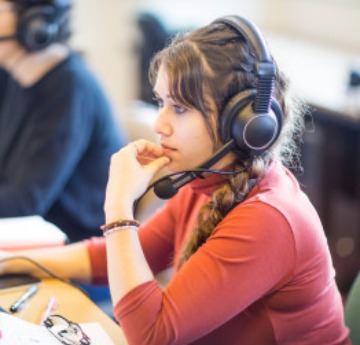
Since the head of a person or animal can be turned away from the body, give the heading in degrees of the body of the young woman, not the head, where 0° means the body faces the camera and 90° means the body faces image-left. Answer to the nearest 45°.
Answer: approximately 90°

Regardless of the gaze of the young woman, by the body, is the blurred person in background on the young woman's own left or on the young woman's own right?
on the young woman's own right

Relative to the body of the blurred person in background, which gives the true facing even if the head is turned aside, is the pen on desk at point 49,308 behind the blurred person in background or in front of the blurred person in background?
in front

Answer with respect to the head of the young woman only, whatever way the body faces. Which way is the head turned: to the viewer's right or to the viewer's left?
to the viewer's left

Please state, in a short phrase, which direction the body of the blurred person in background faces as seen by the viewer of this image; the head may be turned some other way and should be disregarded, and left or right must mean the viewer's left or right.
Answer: facing the viewer and to the left of the viewer

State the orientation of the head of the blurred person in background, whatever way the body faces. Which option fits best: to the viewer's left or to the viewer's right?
to the viewer's left

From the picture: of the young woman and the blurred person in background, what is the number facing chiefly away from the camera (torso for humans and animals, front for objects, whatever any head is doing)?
0
